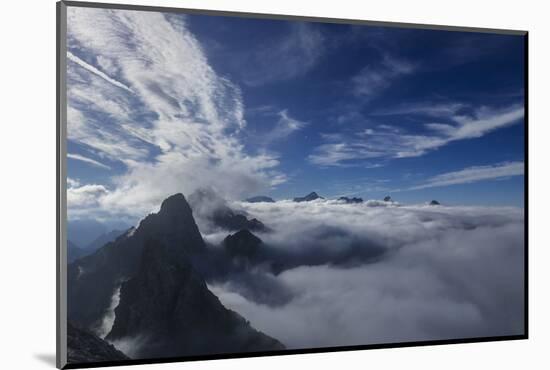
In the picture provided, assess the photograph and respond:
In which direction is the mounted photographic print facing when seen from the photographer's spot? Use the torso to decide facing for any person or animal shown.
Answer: facing the viewer and to the right of the viewer
